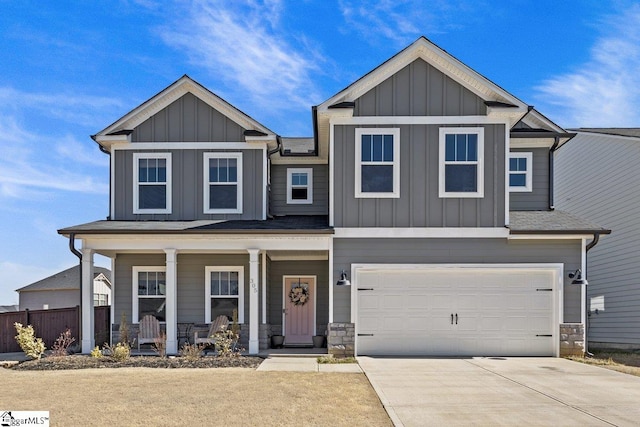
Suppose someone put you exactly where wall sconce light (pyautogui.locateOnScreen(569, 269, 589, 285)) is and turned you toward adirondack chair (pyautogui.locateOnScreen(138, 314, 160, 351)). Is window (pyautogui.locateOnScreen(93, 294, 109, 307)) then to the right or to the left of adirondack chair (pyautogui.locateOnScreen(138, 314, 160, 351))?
right

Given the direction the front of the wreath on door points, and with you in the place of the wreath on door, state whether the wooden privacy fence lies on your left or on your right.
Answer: on your right

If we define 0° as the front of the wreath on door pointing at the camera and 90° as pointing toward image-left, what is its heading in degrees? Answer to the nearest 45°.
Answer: approximately 0°
